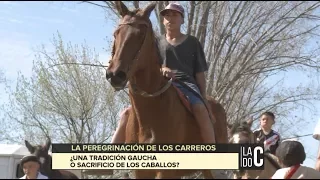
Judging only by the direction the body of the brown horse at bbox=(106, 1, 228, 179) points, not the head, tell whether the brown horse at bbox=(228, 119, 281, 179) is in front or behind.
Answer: behind

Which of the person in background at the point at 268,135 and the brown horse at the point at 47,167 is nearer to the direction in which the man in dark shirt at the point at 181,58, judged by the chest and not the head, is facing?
the brown horse

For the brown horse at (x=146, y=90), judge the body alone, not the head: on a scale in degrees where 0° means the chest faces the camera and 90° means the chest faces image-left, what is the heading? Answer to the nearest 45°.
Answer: approximately 45°

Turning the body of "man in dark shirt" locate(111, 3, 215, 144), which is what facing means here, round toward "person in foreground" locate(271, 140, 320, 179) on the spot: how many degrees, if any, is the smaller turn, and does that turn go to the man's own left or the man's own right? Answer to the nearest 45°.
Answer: approximately 90° to the man's own left

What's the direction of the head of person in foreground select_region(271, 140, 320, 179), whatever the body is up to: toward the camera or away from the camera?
away from the camera

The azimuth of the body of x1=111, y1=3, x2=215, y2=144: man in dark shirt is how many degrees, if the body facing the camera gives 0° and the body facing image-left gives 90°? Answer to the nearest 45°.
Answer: approximately 45°
